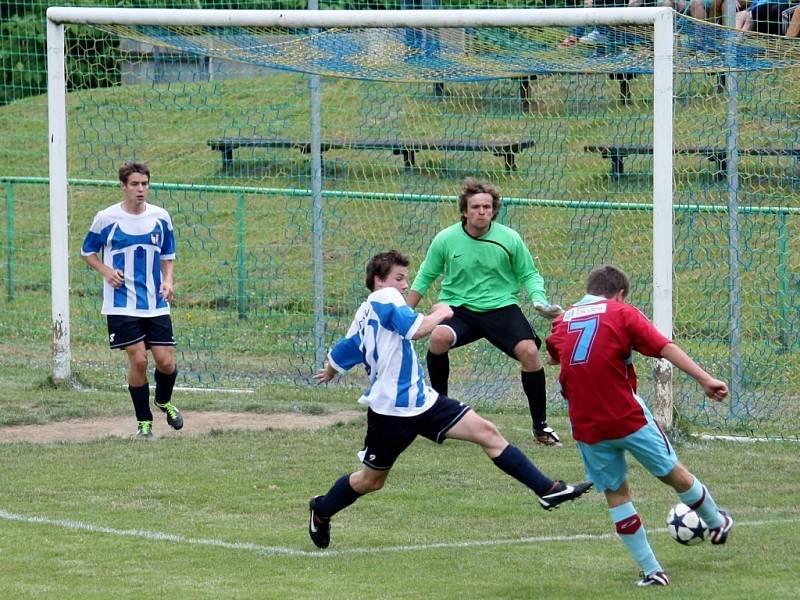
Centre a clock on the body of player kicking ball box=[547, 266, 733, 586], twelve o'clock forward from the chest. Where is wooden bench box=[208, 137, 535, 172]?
The wooden bench is roughly at 10 o'clock from the player kicking ball.

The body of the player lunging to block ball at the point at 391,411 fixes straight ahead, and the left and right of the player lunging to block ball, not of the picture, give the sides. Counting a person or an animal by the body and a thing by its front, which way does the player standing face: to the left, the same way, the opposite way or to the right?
to the right

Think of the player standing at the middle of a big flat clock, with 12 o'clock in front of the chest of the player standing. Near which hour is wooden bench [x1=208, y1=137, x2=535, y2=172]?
The wooden bench is roughly at 7 o'clock from the player standing.

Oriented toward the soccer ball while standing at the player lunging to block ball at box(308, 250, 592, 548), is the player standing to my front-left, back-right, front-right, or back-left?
back-left

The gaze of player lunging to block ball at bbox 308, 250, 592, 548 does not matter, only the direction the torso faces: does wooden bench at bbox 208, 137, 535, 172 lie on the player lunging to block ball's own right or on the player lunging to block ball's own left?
on the player lunging to block ball's own left

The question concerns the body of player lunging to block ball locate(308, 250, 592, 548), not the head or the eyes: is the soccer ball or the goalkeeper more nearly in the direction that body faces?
the soccer ball

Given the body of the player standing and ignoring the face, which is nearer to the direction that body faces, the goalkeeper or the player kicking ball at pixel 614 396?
the player kicking ball

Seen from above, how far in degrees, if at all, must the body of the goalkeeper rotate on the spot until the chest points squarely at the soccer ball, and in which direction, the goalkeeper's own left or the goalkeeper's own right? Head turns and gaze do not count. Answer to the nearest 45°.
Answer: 0° — they already face it

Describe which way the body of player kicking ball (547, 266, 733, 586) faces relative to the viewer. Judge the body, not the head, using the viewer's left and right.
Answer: facing away from the viewer and to the right of the viewer

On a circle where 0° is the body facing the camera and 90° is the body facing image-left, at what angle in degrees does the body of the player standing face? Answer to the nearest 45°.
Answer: approximately 0°

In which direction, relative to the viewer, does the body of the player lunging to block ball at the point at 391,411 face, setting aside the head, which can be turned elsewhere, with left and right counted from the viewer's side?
facing to the right of the viewer

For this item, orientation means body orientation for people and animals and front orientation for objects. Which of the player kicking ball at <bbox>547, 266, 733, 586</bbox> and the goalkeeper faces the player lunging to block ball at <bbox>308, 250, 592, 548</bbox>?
the goalkeeper

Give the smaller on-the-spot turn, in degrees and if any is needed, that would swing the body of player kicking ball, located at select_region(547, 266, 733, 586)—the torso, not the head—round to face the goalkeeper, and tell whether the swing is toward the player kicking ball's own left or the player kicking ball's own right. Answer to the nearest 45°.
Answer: approximately 45° to the player kicking ball's own left

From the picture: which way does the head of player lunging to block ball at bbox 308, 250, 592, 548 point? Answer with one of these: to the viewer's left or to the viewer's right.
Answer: to the viewer's right

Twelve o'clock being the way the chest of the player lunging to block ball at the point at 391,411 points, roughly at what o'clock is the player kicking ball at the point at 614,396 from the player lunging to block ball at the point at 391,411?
the player kicking ball at the point at 614,396 is roughly at 1 o'clock from the player lunging to block ball at the point at 391,411.
